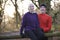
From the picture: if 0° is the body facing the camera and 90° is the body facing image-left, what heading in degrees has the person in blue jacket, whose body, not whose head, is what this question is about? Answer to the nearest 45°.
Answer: approximately 315°

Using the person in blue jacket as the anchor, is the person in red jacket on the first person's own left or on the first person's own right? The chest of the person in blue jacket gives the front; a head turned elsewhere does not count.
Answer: on the first person's own left
